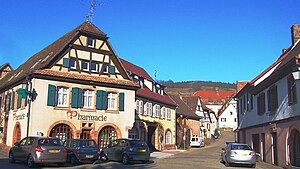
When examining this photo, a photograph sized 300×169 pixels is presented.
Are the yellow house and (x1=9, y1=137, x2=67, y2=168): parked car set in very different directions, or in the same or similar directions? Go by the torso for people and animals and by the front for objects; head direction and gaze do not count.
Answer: very different directions

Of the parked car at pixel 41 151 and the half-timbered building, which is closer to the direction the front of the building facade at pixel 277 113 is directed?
the parked car

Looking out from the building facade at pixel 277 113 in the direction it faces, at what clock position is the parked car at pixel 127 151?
The parked car is roughly at 1 o'clock from the building facade.

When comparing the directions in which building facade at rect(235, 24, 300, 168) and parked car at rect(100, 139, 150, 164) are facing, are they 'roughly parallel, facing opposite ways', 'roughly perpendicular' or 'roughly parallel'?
roughly perpendicular

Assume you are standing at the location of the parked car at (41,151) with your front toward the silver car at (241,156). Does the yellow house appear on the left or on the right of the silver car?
left

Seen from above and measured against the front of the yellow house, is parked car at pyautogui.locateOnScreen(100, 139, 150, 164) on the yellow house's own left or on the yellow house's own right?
on the yellow house's own right

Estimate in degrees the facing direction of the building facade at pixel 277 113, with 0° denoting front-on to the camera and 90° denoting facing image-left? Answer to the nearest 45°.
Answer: approximately 45°
